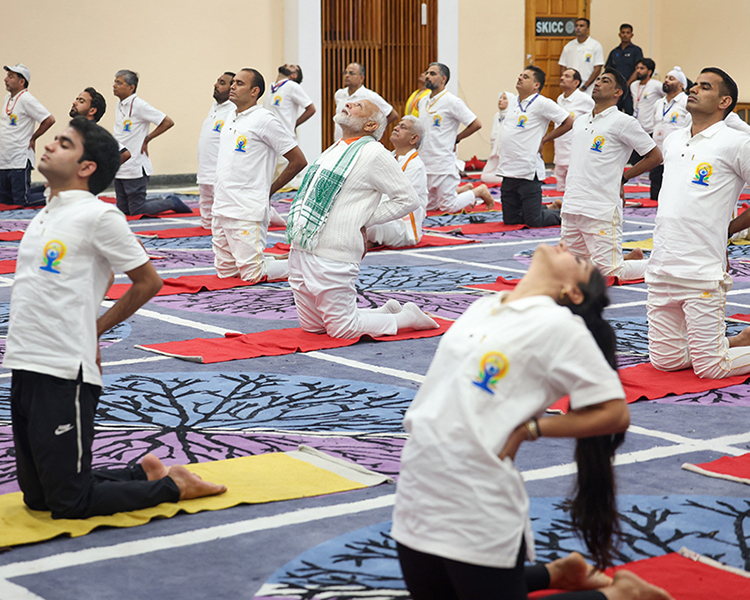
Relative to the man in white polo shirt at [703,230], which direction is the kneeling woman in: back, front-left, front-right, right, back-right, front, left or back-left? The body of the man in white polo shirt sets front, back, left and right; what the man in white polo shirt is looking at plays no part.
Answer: front-left

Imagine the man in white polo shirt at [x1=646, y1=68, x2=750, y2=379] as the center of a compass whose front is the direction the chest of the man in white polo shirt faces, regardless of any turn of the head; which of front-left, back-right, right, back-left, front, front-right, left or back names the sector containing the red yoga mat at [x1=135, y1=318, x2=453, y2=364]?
front-right

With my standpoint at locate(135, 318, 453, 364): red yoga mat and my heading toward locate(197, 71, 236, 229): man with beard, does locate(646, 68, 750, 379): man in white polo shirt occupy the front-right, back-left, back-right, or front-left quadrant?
back-right

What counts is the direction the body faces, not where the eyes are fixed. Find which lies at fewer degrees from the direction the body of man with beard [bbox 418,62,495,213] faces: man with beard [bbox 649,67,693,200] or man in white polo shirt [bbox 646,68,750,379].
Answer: the man in white polo shirt

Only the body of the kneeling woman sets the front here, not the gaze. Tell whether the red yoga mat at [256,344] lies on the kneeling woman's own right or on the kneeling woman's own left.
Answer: on the kneeling woman's own right

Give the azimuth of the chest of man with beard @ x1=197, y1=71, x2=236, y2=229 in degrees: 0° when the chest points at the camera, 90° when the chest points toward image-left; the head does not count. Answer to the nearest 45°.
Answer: approximately 45°

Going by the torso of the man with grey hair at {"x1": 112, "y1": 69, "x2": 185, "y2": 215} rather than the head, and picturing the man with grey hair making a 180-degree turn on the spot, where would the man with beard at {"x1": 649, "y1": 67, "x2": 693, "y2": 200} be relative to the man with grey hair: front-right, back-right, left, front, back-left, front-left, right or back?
front-right

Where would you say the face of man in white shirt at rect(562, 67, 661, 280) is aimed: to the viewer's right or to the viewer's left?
to the viewer's left

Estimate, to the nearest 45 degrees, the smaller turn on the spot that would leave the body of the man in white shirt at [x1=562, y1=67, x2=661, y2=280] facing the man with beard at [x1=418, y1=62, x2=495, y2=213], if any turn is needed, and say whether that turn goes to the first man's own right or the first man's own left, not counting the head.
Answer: approximately 135° to the first man's own right
